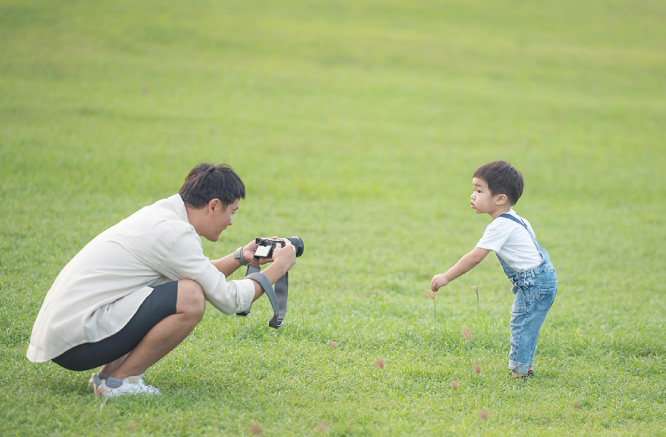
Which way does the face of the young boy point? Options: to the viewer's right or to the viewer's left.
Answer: to the viewer's left

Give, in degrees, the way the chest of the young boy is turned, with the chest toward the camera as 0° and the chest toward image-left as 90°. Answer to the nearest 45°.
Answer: approximately 90°

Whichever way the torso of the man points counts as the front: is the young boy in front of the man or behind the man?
in front

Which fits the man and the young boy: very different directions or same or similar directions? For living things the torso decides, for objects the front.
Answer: very different directions

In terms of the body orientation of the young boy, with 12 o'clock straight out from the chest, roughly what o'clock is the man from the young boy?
The man is roughly at 11 o'clock from the young boy.

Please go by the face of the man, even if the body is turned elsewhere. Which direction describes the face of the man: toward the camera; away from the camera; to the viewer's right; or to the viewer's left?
to the viewer's right

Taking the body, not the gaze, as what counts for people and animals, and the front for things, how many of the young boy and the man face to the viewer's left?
1

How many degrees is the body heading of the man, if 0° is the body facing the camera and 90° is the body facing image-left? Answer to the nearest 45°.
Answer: approximately 270°
